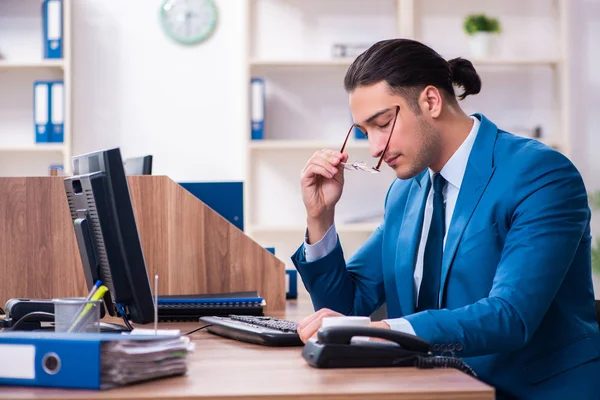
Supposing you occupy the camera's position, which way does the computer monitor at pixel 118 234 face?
facing away from the viewer and to the right of the viewer

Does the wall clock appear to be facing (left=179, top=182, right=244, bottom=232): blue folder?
yes

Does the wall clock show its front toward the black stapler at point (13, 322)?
yes

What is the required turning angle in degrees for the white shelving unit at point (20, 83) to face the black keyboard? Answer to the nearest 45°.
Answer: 0° — it already faces it

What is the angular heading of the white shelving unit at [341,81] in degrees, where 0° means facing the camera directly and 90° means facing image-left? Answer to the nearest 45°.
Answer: approximately 0°

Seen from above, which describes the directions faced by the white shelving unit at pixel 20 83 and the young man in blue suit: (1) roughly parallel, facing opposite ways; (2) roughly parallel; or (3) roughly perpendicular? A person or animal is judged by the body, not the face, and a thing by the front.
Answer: roughly perpendicular

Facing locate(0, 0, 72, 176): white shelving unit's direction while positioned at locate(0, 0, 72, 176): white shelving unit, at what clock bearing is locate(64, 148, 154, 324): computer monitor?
The computer monitor is roughly at 12 o'clock from the white shelving unit.

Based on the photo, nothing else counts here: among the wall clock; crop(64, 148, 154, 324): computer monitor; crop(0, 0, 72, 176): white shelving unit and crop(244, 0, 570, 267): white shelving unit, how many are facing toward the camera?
3
